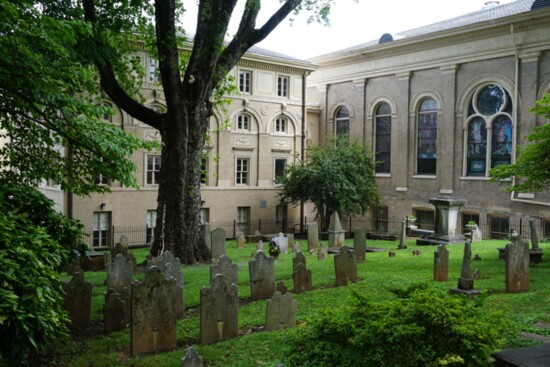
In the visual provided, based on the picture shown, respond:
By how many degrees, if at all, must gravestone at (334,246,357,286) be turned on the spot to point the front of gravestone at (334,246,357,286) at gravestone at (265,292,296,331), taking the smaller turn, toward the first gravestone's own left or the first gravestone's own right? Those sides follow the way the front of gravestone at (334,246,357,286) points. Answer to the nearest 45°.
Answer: approximately 45° to the first gravestone's own right

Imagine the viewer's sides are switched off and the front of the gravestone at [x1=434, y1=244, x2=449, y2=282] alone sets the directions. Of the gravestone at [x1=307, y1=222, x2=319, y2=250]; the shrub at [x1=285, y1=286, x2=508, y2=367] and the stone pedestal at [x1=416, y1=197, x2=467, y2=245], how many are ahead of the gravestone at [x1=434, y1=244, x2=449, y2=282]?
1

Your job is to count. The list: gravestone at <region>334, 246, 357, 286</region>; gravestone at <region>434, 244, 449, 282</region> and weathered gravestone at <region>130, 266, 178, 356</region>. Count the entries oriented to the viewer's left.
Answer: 0

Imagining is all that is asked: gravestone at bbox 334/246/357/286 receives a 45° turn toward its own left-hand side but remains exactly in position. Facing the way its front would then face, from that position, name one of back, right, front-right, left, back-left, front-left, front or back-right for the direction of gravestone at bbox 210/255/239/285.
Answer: back-right

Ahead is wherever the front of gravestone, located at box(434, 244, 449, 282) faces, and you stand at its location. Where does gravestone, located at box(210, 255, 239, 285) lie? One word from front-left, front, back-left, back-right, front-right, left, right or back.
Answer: front-right

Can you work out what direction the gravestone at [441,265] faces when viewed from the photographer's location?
facing the viewer

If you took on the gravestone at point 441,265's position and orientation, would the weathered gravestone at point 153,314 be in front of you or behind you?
in front

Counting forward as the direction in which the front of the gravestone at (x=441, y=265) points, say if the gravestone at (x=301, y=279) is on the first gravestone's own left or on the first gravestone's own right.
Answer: on the first gravestone's own right

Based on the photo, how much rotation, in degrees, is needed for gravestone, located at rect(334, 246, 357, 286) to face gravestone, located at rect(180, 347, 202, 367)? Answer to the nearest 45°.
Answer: approximately 45° to its right

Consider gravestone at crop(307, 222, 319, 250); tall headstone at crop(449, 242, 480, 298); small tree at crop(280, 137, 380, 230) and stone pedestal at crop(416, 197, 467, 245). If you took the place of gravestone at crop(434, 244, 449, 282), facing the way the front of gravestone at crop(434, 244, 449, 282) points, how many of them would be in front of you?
1

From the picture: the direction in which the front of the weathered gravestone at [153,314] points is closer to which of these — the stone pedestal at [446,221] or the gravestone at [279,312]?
the gravestone

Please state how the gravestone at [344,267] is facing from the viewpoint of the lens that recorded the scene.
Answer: facing the viewer and to the right of the viewer

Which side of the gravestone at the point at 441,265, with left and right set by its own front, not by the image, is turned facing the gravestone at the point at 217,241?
right

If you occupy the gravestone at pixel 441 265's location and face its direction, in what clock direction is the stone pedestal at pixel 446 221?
The stone pedestal is roughly at 6 o'clock from the gravestone.

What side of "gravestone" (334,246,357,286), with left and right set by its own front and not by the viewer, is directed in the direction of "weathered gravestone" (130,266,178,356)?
right
